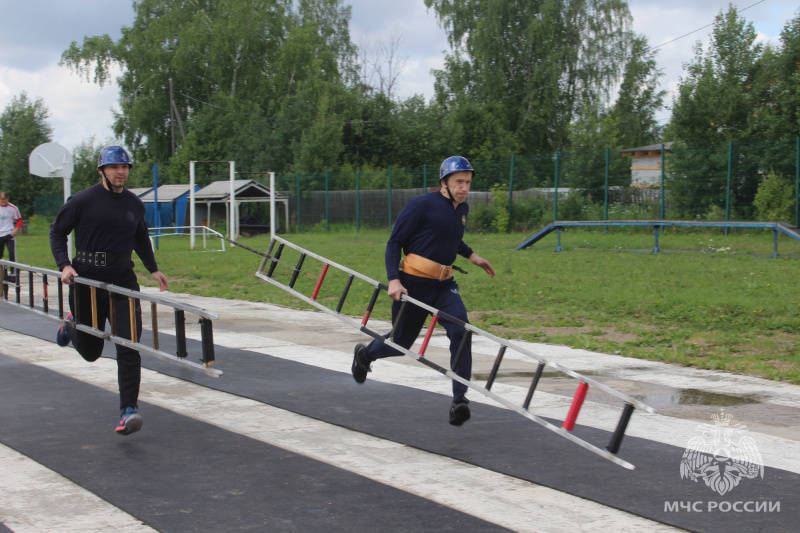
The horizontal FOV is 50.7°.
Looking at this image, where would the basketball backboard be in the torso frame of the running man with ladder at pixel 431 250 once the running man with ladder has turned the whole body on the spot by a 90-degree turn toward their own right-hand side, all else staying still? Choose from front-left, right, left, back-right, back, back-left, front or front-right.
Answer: right

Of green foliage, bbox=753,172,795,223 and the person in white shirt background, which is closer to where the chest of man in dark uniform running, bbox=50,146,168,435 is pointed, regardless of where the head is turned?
the green foliage

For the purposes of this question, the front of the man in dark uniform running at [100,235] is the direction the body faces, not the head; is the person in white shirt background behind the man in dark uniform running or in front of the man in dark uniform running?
behind

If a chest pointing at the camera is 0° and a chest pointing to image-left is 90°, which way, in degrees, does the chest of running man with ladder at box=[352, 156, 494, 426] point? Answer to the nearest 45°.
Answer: approximately 315°

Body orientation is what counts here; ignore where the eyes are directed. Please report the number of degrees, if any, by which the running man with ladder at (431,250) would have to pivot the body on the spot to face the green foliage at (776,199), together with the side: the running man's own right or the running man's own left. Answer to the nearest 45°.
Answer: approximately 90° to the running man's own left

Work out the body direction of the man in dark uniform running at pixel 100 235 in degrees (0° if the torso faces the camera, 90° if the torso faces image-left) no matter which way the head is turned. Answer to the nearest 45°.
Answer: approximately 315°

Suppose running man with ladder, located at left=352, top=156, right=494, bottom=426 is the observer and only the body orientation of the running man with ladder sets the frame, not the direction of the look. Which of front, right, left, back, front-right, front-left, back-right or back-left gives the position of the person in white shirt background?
back

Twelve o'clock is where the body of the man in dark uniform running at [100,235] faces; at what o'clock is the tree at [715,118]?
The tree is roughly at 9 o'clock from the man in dark uniform running.

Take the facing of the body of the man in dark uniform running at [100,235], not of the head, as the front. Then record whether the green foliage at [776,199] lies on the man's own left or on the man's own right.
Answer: on the man's own left

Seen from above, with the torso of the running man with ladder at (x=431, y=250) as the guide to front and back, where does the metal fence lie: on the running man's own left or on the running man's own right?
on the running man's own left

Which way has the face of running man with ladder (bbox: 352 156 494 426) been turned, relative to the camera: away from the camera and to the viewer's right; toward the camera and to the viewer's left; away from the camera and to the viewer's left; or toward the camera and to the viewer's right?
toward the camera and to the viewer's right

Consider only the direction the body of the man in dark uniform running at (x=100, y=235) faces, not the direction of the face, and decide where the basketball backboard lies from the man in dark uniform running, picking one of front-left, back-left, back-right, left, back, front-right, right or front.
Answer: back-left
